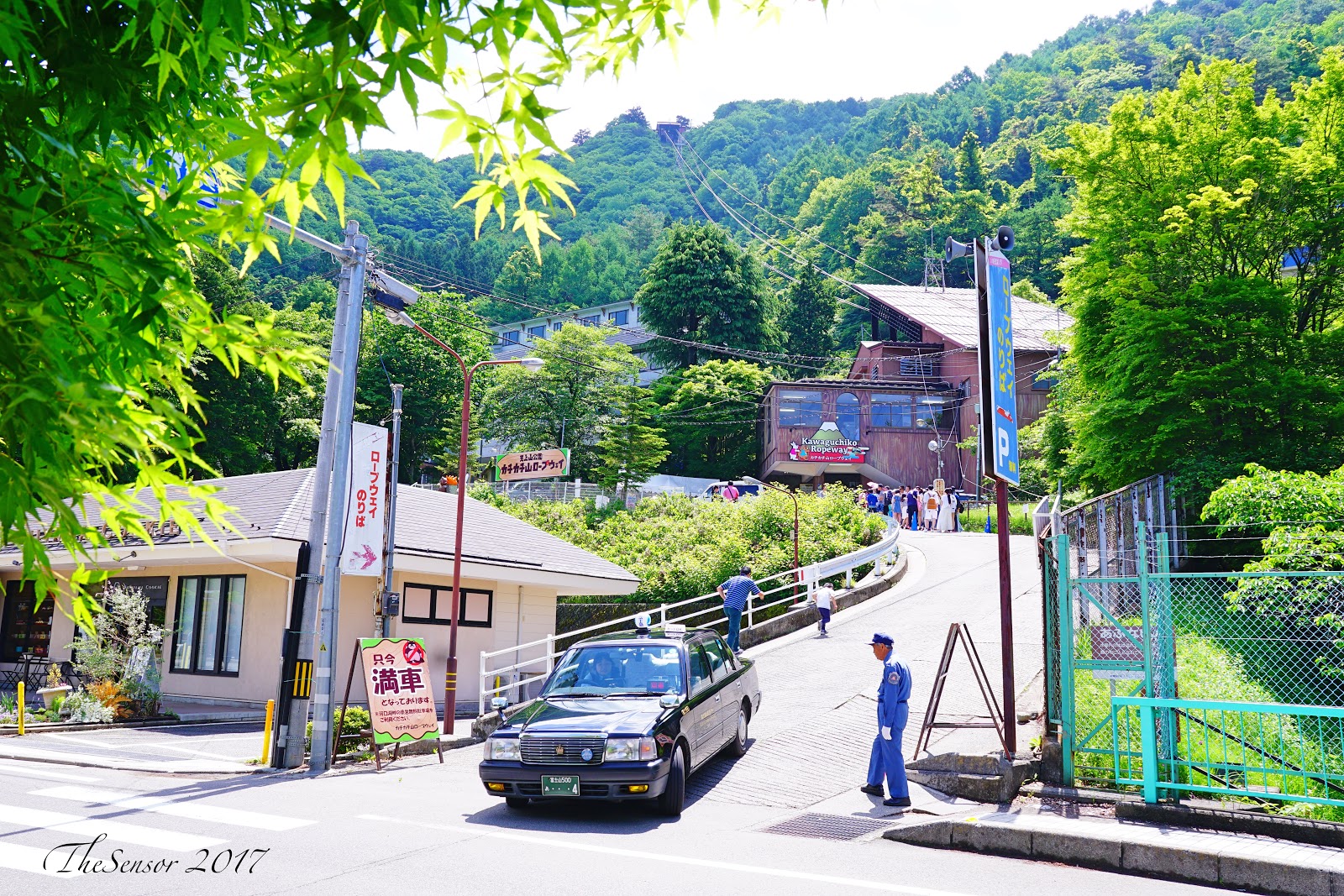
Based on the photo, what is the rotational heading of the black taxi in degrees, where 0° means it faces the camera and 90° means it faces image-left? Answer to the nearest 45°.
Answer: approximately 45°

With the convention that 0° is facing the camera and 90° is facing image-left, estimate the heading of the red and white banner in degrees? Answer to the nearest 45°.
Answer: approximately 0°

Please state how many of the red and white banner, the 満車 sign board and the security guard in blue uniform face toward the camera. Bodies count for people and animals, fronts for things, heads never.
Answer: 2

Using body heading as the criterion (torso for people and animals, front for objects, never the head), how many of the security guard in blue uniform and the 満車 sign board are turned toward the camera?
1

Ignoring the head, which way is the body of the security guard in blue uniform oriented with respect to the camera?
to the viewer's left

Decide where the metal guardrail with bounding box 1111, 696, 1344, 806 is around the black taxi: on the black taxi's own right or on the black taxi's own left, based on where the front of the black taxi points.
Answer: on the black taxi's own left

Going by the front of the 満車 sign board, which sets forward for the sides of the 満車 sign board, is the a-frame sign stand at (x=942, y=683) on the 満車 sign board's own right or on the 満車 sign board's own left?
on the 満車 sign board's own left
